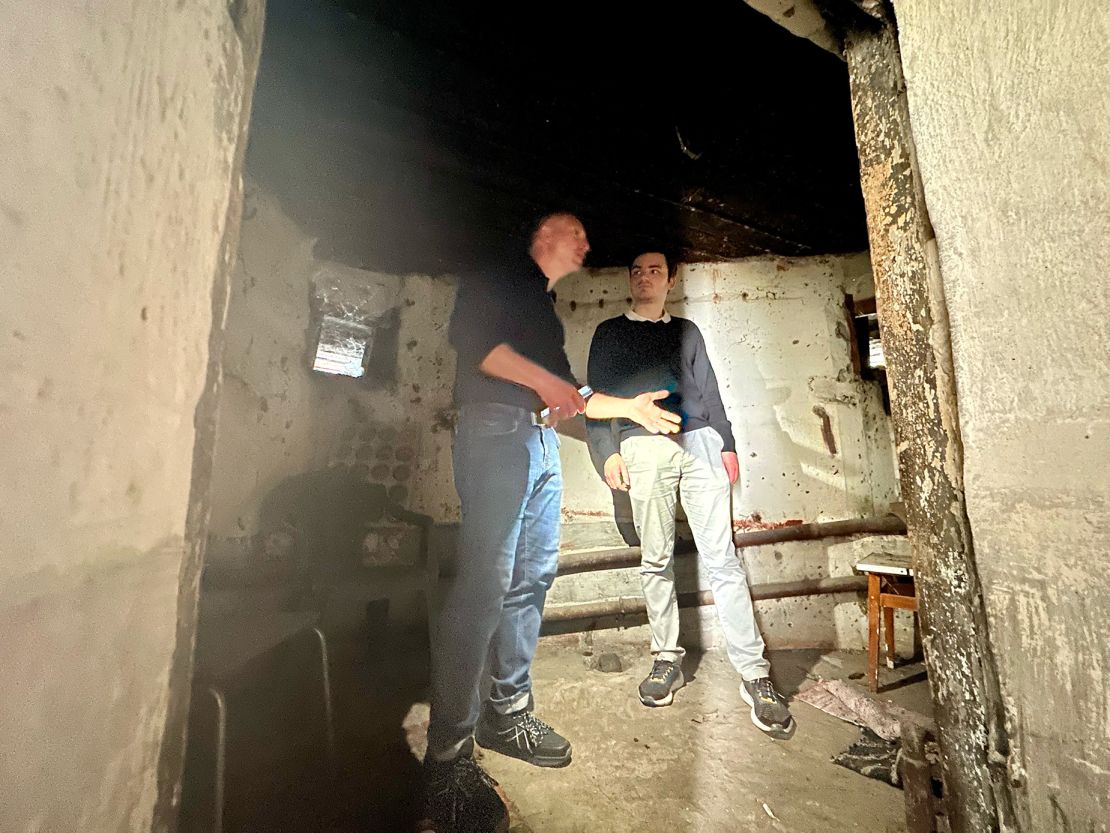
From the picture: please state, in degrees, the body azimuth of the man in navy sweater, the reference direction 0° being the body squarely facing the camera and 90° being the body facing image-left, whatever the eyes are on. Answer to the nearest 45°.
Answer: approximately 0°

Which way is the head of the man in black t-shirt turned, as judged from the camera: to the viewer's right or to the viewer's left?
to the viewer's right

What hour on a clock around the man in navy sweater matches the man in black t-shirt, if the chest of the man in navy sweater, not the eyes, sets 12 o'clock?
The man in black t-shirt is roughly at 1 o'clock from the man in navy sweater.

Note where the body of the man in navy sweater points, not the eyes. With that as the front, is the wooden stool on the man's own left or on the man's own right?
on the man's own left
